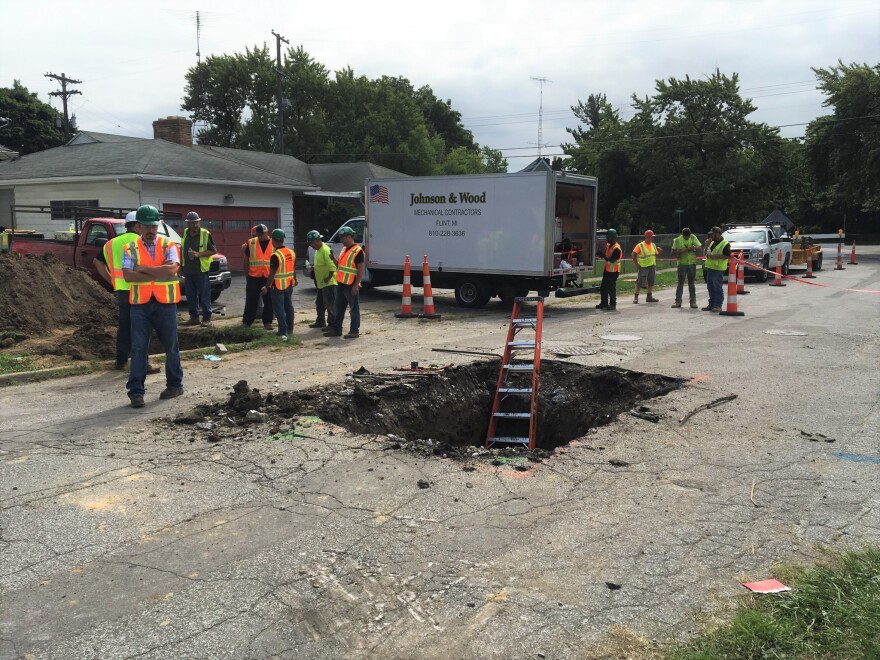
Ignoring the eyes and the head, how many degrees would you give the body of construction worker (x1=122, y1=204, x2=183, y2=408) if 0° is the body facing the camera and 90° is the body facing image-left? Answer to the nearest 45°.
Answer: approximately 0°

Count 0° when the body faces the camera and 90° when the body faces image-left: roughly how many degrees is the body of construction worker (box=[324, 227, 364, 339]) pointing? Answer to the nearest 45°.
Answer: approximately 45°

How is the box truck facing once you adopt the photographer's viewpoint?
facing away from the viewer and to the left of the viewer

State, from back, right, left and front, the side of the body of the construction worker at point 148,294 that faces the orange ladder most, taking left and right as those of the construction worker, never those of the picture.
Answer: left

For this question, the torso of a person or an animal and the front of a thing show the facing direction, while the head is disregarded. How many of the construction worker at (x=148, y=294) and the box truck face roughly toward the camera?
1

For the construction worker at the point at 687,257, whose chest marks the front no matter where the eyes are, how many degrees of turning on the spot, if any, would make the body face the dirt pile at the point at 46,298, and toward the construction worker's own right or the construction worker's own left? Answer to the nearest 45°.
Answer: approximately 45° to the construction worker's own right

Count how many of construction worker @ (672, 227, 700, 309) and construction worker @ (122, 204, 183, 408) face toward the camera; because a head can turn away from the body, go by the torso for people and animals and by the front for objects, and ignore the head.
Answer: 2

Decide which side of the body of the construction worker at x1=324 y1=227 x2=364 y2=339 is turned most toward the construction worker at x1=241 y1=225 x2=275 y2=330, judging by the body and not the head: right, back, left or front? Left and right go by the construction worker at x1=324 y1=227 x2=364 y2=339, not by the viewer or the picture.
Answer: right

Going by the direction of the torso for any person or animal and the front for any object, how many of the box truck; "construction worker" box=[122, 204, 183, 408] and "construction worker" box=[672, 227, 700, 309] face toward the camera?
2

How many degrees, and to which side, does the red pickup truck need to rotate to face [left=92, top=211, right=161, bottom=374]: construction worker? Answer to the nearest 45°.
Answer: approximately 45° to its right

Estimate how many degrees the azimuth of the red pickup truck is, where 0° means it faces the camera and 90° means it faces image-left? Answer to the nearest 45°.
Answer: approximately 315°

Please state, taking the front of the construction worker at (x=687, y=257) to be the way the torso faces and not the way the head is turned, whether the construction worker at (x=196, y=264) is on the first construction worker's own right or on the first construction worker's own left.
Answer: on the first construction worker's own right
